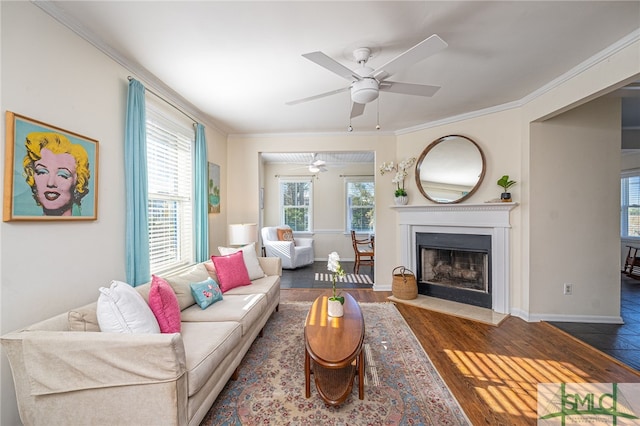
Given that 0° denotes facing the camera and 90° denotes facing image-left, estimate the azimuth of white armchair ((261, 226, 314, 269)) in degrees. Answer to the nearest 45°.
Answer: approximately 315°

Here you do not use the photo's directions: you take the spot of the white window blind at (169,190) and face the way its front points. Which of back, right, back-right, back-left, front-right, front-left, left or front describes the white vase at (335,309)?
front

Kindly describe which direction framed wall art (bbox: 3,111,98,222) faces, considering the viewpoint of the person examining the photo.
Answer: facing the viewer and to the right of the viewer

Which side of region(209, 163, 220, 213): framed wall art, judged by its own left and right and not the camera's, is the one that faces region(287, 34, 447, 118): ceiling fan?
front

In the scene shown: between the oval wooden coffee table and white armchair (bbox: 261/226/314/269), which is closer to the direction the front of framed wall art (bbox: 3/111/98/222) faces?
the oval wooden coffee table

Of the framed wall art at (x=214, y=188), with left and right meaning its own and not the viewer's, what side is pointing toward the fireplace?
front

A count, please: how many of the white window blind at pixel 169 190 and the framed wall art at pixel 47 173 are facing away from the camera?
0

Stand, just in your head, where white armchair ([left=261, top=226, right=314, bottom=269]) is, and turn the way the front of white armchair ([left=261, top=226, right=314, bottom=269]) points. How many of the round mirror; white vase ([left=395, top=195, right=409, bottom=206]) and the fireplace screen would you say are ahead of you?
3

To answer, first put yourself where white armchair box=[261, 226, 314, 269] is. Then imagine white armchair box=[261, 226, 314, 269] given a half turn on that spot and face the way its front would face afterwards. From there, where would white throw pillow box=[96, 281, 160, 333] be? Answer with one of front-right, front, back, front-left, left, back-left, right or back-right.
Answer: back-left

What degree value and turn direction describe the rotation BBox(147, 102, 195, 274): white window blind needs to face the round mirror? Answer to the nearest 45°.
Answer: approximately 45° to its left

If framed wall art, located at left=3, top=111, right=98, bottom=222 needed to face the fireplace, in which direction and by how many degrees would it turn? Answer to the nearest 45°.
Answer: approximately 45° to its left

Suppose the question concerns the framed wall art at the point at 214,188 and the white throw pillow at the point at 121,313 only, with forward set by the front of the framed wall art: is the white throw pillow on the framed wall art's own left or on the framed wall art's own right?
on the framed wall art's own right

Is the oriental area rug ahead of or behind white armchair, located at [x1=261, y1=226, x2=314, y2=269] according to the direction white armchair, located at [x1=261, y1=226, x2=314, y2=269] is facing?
ahead

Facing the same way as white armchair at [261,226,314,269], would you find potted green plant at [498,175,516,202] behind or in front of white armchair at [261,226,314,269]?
in front

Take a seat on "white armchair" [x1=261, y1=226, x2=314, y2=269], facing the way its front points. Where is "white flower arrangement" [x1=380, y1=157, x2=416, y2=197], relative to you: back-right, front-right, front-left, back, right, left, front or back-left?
front

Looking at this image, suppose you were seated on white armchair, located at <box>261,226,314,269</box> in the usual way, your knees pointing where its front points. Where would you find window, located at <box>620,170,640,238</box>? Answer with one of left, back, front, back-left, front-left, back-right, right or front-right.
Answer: front-left
